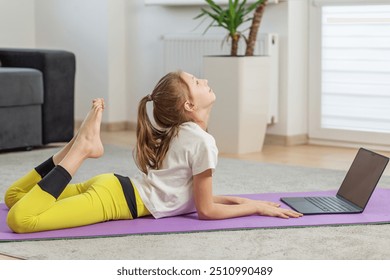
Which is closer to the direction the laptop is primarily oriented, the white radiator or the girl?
the girl

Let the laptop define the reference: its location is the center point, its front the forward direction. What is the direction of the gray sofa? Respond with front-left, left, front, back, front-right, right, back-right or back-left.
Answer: front-right

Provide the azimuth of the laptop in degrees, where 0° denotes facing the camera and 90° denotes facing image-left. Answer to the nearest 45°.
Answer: approximately 90°

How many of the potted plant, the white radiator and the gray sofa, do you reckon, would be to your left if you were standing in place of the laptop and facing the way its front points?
0

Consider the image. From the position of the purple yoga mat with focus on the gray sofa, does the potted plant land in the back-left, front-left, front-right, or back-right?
front-right

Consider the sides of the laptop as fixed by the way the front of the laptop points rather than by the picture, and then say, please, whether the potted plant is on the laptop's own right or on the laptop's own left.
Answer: on the laptop's own right

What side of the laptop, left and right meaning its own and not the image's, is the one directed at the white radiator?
right

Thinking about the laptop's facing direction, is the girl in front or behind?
in front
